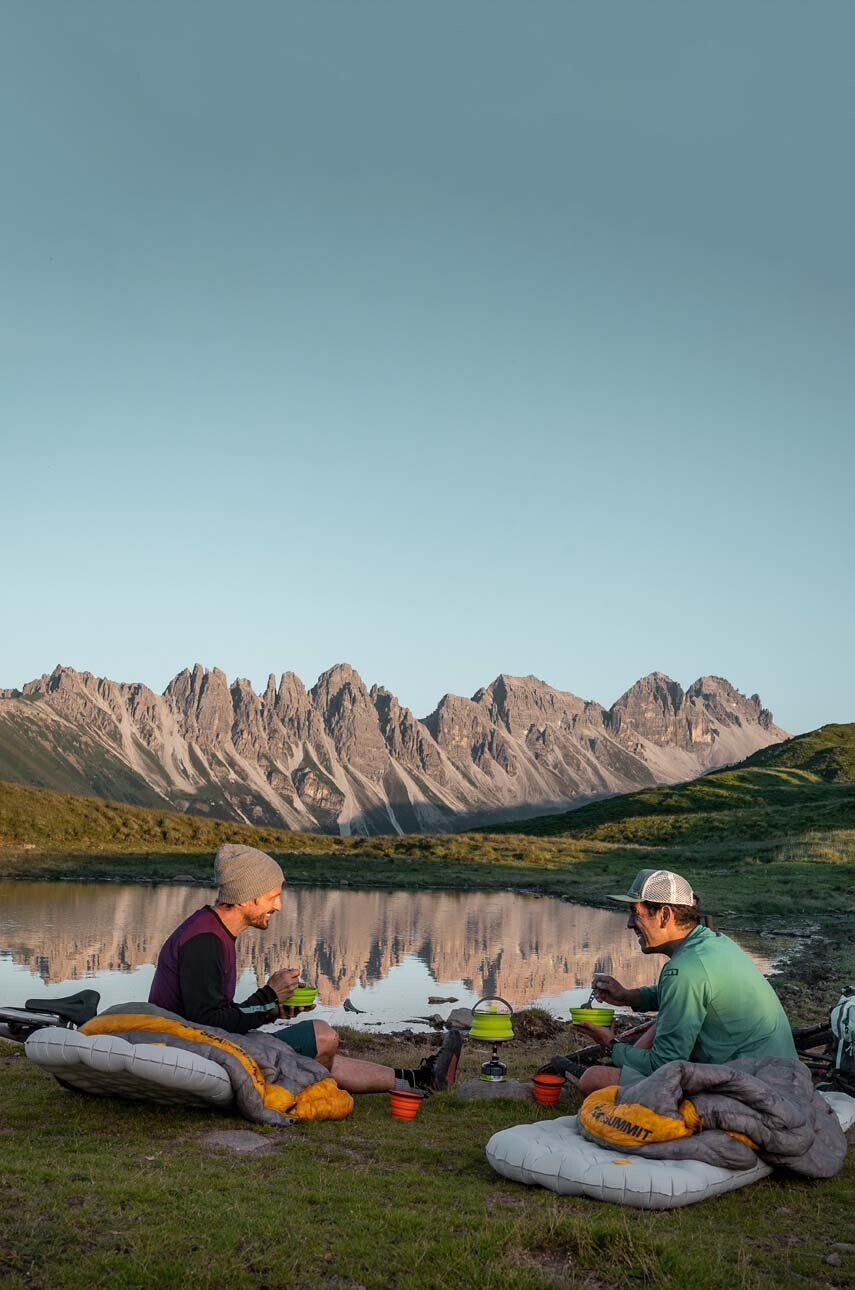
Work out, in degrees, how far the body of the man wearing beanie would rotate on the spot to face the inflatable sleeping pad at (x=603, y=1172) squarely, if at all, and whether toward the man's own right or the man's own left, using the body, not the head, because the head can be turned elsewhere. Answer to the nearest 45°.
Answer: approximately 45° to the man's own right

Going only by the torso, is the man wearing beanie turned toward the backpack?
yes

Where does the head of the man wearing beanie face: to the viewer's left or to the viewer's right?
to the viewer's right

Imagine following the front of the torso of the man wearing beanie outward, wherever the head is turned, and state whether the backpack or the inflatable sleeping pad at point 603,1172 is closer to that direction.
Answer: the backpack

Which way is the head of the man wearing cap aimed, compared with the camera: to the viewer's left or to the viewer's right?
to the viewer's left

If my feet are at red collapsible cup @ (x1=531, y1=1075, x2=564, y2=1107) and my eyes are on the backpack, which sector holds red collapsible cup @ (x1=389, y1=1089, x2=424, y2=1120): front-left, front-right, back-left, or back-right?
back-right

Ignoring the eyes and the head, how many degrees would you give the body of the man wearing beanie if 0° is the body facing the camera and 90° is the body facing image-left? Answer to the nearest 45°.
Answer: approximately 270°
